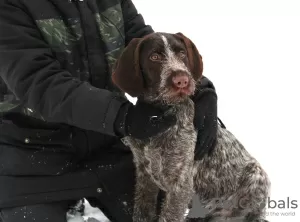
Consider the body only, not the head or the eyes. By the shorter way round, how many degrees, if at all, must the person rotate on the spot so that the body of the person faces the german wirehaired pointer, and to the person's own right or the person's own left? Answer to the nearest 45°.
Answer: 0° — they already face it

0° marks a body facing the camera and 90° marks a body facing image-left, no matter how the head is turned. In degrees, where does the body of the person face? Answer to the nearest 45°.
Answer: approximately 315°

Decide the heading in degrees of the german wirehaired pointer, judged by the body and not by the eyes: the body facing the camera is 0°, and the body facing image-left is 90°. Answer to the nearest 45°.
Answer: approximately 45°

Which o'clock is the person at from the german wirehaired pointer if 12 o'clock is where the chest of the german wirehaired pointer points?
The person is roughly at 2 o'clock from the german wirehaired pointer.

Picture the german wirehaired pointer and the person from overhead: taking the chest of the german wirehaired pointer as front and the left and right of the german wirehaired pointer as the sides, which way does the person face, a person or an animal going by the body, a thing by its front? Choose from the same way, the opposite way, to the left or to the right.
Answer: to the left
